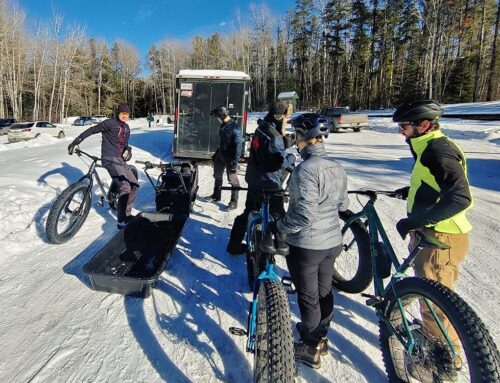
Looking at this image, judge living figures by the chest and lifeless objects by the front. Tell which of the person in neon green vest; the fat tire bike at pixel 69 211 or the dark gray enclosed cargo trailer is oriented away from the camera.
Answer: the dark gray enclosed cargo trailer

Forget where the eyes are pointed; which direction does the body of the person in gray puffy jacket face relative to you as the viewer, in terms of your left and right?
facing away from the viewer and to the left of the viewer

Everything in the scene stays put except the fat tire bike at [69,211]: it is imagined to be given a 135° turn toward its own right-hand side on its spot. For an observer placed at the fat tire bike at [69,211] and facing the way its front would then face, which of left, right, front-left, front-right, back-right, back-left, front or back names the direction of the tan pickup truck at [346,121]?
front-right

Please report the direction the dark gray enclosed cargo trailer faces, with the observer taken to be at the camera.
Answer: facing away from the viewer

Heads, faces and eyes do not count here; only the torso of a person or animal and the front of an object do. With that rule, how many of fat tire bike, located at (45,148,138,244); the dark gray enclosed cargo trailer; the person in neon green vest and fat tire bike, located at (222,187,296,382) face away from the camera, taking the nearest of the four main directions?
2

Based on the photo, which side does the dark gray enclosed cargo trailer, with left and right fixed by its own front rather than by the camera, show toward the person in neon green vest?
back

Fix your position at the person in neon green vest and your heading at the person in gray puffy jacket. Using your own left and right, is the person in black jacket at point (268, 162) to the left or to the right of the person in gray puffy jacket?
right

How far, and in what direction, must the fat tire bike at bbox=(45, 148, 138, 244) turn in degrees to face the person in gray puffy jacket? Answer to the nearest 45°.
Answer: approximately 90° to its left

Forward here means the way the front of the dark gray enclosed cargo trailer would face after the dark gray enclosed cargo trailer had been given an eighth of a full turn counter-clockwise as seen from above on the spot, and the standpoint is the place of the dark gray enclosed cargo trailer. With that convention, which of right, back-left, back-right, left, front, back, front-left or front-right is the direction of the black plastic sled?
back-left

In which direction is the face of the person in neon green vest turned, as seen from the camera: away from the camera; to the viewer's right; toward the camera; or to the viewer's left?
to the viewer's left

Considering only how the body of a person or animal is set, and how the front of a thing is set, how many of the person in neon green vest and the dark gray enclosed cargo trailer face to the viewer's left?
1

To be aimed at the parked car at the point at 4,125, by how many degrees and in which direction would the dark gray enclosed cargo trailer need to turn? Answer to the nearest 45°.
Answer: approximately 45° to its left

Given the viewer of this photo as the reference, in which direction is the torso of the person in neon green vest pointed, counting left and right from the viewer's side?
facing to the left of the viewer

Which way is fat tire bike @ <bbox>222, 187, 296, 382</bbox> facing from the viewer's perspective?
away from the camera
